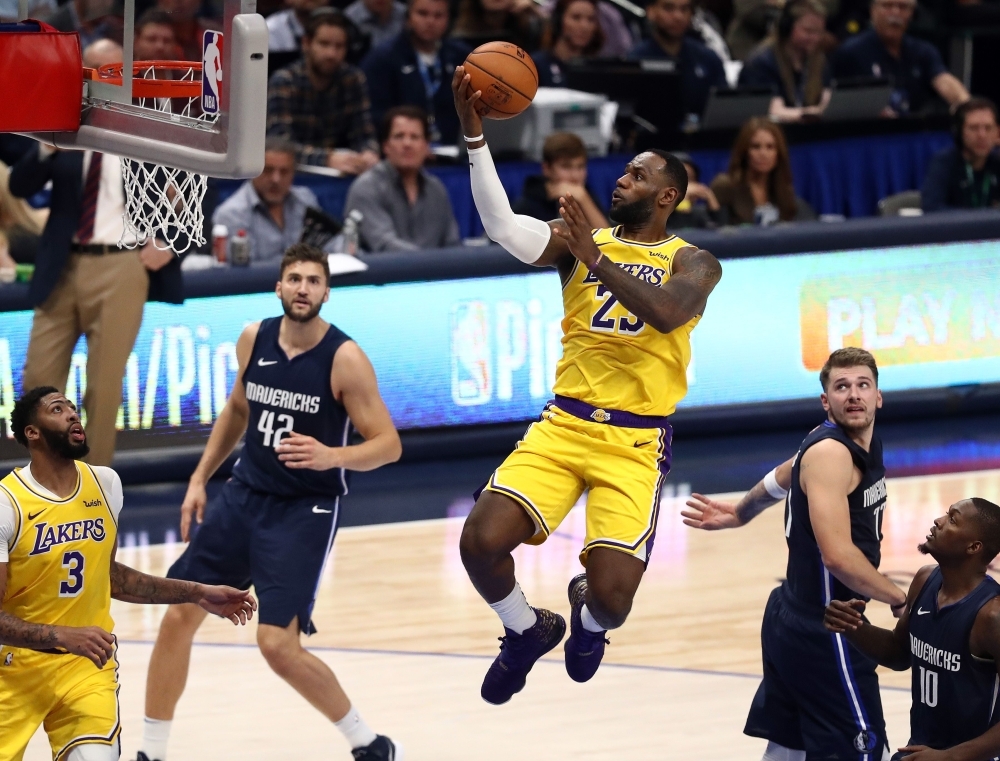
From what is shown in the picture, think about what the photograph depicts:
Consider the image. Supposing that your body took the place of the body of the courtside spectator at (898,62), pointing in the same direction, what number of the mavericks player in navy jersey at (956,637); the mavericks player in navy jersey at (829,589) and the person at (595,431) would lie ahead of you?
3

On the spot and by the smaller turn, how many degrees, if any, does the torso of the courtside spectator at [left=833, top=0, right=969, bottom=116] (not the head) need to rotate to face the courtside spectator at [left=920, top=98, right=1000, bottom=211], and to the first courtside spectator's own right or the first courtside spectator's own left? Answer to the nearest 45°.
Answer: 0° — they already face them

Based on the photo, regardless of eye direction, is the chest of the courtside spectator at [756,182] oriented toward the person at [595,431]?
yes

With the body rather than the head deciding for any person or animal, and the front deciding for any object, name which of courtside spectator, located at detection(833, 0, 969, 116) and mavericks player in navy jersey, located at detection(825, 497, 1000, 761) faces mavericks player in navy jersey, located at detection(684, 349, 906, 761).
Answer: the courtside spectator

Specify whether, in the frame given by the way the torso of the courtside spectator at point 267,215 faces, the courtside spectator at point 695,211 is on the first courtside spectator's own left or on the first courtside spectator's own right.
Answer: on the first courtside spectator's own left

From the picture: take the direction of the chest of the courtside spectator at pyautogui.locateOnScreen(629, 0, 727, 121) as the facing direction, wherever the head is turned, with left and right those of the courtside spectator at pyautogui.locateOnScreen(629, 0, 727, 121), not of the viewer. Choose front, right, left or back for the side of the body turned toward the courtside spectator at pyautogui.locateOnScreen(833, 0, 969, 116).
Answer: left
